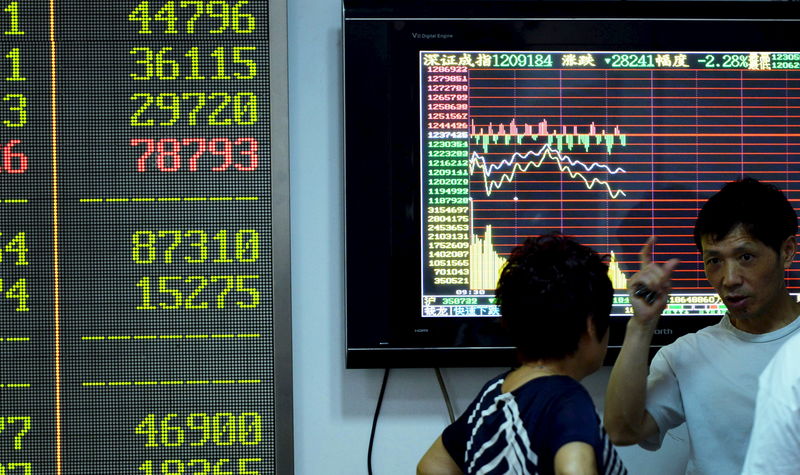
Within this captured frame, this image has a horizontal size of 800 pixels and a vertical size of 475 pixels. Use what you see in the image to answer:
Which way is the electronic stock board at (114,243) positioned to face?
toward the camera

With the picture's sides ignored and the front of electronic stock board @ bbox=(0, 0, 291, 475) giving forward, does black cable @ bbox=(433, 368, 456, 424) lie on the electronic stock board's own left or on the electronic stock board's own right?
on the electronic stock board's own left

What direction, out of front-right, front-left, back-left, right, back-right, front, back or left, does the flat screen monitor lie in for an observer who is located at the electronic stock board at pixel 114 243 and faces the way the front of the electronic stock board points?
left

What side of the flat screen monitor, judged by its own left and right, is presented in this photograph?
front

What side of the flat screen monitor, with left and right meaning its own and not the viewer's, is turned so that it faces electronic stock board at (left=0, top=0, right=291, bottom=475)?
right

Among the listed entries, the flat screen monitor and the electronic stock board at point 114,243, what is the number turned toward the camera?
2

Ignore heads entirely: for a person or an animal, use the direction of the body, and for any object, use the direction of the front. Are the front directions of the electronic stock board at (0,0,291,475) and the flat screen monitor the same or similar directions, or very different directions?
same or similar directions
